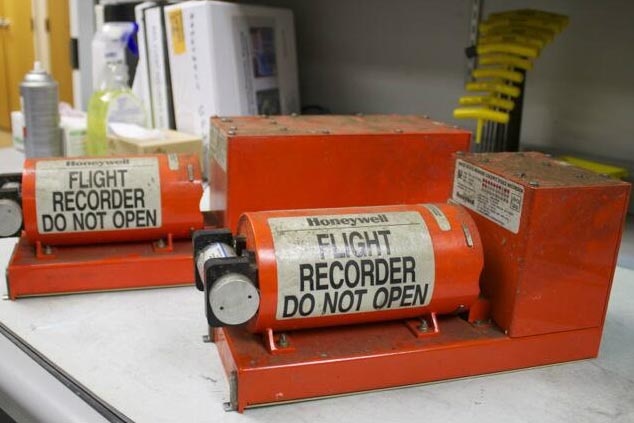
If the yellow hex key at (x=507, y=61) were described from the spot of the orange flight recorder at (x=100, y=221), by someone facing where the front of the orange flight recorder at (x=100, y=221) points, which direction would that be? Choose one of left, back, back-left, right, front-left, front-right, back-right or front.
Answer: left

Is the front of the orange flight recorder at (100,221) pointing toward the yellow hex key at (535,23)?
no

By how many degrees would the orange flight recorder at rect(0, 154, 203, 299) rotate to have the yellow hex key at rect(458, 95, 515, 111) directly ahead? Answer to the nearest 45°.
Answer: approximately 90° to its left

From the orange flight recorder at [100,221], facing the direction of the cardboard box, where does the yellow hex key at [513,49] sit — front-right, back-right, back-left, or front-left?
front-right

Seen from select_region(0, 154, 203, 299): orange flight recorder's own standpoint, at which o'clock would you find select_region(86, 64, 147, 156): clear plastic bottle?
The clear plastic bottle is roughly at 6 o'clock from the orange flight recorder.

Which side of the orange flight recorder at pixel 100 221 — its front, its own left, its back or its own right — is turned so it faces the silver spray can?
back

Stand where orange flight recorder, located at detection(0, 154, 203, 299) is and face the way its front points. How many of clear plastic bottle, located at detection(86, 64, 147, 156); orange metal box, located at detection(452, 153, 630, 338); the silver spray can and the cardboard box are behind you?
3

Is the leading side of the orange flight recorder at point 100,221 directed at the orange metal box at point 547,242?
no

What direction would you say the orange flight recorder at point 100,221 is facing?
toward the camera

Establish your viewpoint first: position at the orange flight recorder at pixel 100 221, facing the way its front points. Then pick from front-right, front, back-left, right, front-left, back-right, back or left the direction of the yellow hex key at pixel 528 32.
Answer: left

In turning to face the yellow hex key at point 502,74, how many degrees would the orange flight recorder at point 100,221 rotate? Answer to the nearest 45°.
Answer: approximately 90° to its left

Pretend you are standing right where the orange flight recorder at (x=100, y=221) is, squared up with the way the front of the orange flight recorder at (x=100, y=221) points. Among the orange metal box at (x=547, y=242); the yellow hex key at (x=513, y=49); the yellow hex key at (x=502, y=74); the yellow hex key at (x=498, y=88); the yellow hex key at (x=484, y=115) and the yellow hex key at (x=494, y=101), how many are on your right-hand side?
0

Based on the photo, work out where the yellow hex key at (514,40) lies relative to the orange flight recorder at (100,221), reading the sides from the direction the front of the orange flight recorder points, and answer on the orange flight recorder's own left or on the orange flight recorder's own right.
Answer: on the orange flight recorder's own left
